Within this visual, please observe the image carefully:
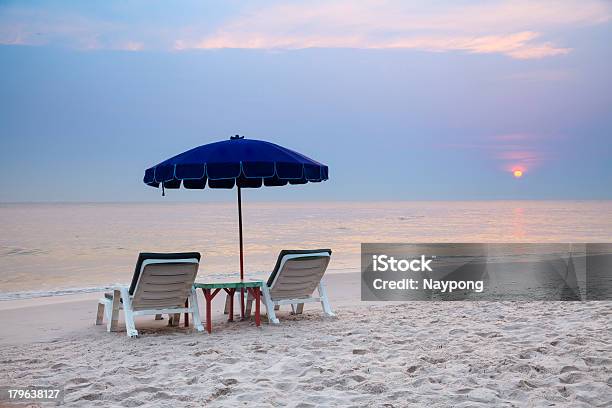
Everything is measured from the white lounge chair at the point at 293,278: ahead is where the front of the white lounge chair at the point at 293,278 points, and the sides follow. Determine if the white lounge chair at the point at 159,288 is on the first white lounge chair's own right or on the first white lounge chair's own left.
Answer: on the first white lounge chair's own left

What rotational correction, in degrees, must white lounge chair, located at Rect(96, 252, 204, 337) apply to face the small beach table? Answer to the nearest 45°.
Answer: approximately 135° to its right

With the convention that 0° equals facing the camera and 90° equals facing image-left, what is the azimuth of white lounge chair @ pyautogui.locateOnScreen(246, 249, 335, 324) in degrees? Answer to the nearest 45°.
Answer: approximately 135°

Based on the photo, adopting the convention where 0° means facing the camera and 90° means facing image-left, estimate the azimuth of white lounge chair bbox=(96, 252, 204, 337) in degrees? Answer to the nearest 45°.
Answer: approximately 135°

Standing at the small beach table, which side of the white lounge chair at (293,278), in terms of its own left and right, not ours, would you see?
left
